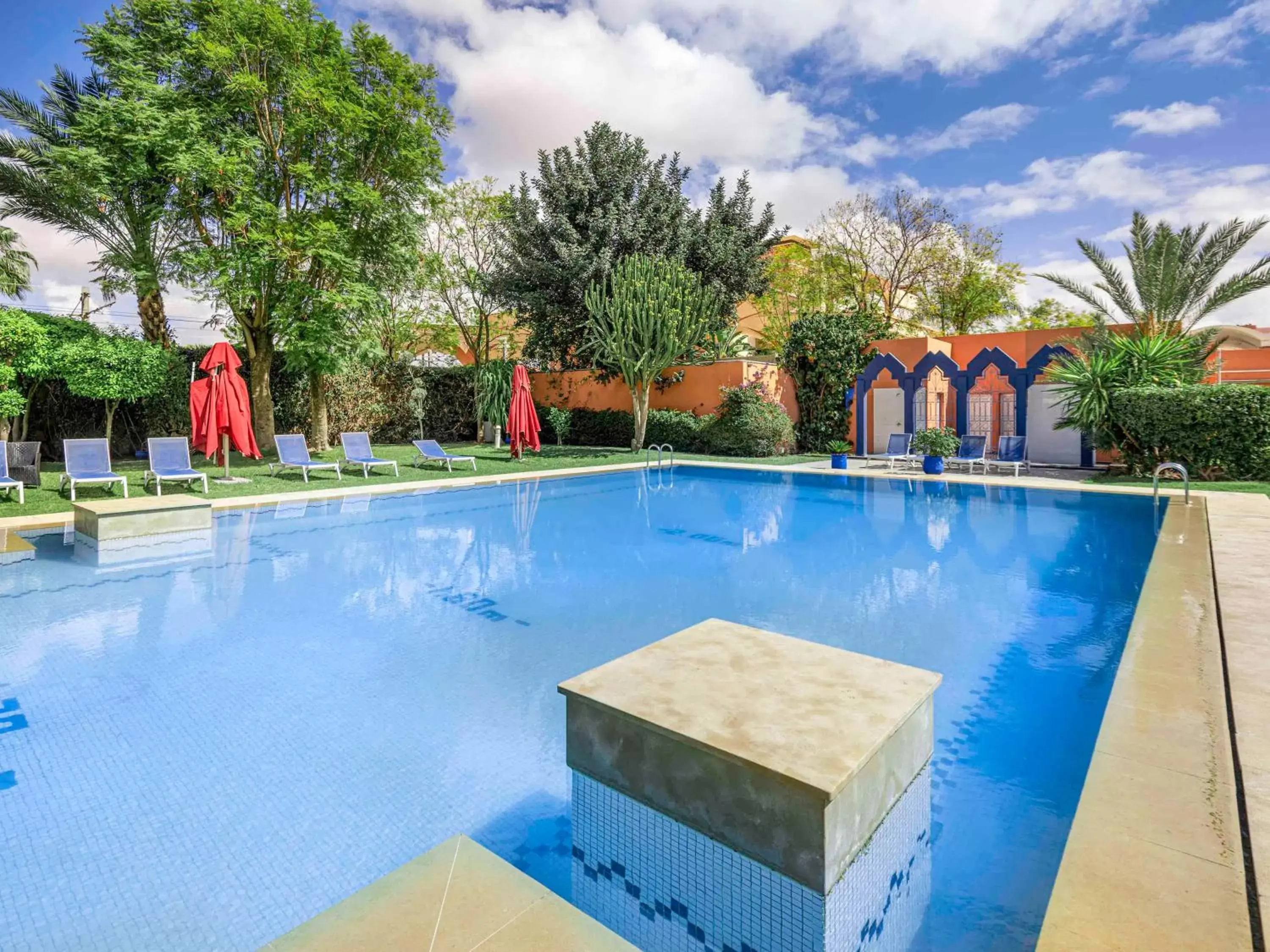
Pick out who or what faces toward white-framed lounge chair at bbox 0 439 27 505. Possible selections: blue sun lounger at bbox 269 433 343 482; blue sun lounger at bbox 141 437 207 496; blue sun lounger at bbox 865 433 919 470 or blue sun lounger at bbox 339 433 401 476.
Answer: blue sun lounger at bbox 865 433 919 470

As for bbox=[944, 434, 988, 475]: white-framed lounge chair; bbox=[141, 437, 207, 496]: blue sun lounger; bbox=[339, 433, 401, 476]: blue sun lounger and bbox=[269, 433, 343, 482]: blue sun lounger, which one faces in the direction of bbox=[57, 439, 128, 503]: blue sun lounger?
the white-framed lounge chair

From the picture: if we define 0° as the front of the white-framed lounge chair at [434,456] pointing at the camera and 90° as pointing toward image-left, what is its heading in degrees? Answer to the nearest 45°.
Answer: approximately 315°

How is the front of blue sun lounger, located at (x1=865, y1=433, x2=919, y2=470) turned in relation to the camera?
facing the viewer and to the left of the viewer

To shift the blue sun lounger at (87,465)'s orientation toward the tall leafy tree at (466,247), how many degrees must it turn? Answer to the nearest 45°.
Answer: approximately 135° to its left

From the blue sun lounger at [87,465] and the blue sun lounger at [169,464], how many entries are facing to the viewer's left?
0

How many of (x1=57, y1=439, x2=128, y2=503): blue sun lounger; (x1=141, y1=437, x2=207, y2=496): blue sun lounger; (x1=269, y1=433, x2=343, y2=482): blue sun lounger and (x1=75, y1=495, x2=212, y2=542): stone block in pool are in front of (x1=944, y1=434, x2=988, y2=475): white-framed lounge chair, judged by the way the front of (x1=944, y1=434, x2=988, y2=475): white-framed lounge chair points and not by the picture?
4

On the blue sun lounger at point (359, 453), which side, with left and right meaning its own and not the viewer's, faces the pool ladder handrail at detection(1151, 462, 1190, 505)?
front
